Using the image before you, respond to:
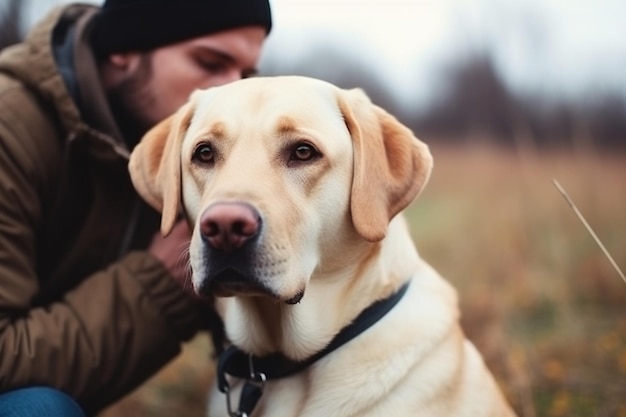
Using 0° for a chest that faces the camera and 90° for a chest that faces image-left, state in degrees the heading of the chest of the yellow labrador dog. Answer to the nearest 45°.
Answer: approximately 45°

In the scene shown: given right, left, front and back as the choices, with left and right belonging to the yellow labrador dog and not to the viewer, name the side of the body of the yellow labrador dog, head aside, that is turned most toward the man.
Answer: right
